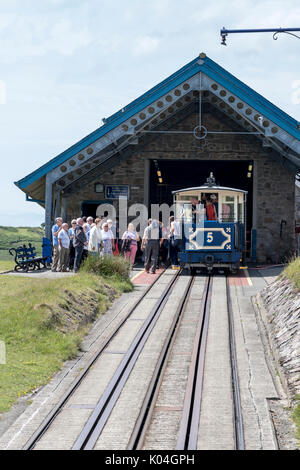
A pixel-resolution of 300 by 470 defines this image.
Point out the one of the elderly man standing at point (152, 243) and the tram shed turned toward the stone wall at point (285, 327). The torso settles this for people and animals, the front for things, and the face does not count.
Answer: the tram shed

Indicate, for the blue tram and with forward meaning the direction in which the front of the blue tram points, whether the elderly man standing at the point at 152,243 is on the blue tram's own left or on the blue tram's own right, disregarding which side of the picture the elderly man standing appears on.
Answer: on the blue tram's own right

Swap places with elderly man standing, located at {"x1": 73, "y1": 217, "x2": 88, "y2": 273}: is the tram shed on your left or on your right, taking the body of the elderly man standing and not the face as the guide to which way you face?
on your left

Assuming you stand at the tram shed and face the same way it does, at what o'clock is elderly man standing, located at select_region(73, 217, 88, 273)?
The elderly man standing is roughly at 1 o'clock from the tram shed.

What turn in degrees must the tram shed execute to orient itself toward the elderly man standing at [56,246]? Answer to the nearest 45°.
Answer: approximately 45° to its right
